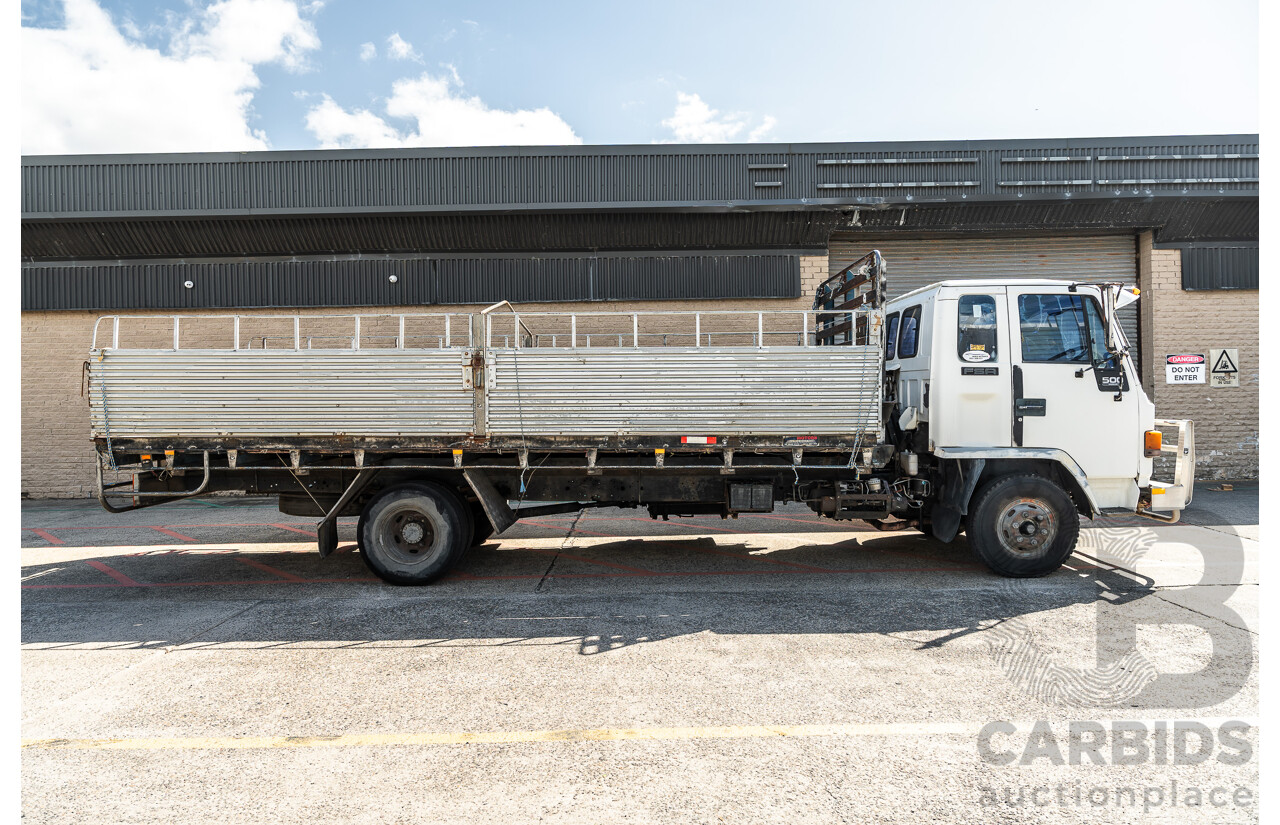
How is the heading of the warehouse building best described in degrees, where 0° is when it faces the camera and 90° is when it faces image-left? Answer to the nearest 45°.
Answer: approximately 0°

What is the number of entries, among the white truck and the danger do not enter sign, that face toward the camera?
1

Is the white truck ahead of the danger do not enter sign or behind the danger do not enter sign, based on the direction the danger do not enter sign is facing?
ahead

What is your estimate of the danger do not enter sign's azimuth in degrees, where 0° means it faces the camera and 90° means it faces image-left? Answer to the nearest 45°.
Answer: approximately 0°

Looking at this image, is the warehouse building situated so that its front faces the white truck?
yes

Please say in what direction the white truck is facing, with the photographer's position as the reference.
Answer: facing to the right of the viewer

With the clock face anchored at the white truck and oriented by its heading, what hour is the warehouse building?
The warehouse building is roughly at 9 o'clock from the white truck.

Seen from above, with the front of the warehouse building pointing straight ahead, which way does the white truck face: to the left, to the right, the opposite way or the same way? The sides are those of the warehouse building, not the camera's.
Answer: to the left

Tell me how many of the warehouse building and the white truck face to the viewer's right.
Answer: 1
